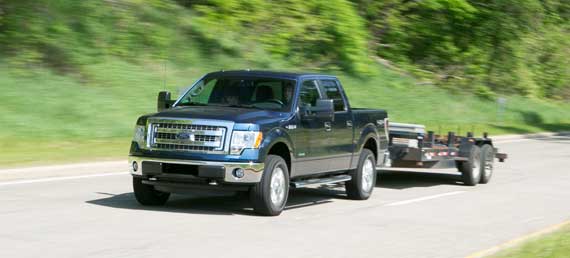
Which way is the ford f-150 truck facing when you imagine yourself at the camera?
facing the viewer and to the left of the viewer

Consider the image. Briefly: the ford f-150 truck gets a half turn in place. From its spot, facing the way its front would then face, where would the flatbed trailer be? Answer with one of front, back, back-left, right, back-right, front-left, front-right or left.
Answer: front
